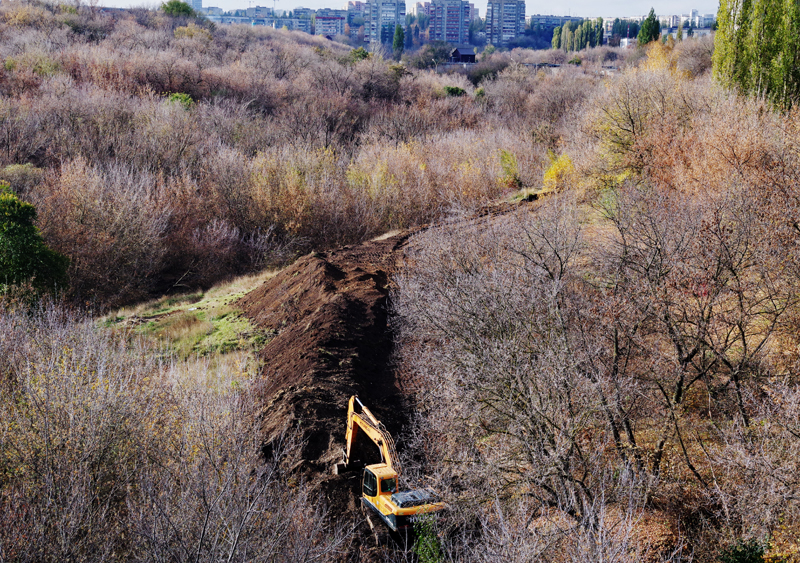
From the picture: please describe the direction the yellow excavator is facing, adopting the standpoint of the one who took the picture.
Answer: facing away from the viewer and to the left of the viewer

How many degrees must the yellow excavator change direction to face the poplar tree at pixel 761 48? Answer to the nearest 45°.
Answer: approximately 90° to its right

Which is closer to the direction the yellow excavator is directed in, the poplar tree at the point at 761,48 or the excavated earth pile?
the excavated earth pile

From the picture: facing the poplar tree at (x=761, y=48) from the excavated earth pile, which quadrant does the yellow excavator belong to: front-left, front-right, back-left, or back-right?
back-right

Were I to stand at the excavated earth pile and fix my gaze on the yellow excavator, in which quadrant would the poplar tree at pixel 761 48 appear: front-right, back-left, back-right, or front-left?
back-left
